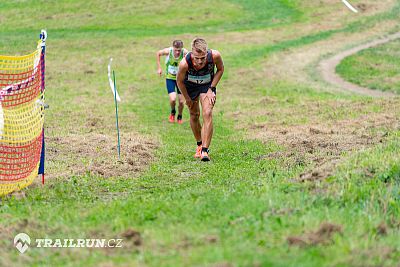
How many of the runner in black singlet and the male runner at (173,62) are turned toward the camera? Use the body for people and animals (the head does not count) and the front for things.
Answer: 2

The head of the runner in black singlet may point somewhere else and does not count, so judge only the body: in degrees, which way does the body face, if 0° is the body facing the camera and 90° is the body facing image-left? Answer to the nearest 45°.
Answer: approximately 0°

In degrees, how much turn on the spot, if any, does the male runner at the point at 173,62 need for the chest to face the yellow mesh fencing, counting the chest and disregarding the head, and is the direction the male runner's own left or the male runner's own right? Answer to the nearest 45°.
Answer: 0° — they already face it

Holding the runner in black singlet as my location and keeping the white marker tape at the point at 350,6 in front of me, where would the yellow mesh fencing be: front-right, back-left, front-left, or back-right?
back-left

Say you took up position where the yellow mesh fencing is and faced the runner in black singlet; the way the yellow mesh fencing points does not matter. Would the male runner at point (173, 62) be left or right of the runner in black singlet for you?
left

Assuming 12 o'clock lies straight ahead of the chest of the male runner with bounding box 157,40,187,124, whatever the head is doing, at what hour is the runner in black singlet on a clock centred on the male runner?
The runner in black singlet is roughly at 12 o'clock from the male runner.

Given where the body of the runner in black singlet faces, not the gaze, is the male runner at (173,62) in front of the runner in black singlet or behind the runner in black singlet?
behind

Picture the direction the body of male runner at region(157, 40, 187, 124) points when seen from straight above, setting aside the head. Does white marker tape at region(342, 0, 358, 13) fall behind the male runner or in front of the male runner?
behind

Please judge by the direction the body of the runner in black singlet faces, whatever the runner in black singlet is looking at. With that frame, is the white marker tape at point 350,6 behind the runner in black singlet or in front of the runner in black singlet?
behind
